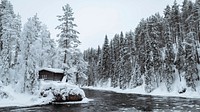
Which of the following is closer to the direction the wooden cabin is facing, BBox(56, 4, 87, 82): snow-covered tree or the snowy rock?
the snowy rock

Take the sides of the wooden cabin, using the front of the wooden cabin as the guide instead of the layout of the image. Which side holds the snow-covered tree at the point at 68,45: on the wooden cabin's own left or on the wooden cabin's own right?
on the wooden cabin's own left

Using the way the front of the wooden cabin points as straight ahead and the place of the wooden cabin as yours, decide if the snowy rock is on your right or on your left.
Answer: on your left

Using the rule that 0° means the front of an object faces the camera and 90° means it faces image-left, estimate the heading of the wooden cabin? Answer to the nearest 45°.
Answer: approximately 45°
